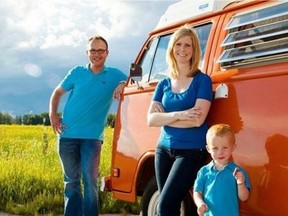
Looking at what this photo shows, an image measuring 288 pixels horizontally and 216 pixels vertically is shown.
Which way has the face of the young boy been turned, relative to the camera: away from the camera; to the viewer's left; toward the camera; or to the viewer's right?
toward the camera

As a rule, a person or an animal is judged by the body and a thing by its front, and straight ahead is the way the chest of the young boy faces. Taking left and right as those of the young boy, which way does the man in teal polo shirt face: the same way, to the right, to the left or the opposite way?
the same way

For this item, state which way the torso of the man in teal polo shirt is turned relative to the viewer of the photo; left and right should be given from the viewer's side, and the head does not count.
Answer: facing the viewer

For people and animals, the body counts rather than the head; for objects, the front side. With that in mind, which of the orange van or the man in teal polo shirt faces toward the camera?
the man in teal polo shirt

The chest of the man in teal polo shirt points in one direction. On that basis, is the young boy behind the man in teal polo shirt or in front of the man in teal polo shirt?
in front

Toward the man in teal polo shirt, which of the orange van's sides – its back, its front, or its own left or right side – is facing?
front

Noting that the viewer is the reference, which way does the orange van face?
facing away from the viewer and to the left of the viewer

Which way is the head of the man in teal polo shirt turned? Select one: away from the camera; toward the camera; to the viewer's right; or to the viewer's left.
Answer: toward the camera

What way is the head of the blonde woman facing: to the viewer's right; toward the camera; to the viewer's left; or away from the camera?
toward the camera

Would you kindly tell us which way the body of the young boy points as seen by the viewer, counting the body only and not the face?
toward the camera

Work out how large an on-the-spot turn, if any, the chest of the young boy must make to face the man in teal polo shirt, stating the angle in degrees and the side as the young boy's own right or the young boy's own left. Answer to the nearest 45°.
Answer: approximately 135° to the young boy's own right
